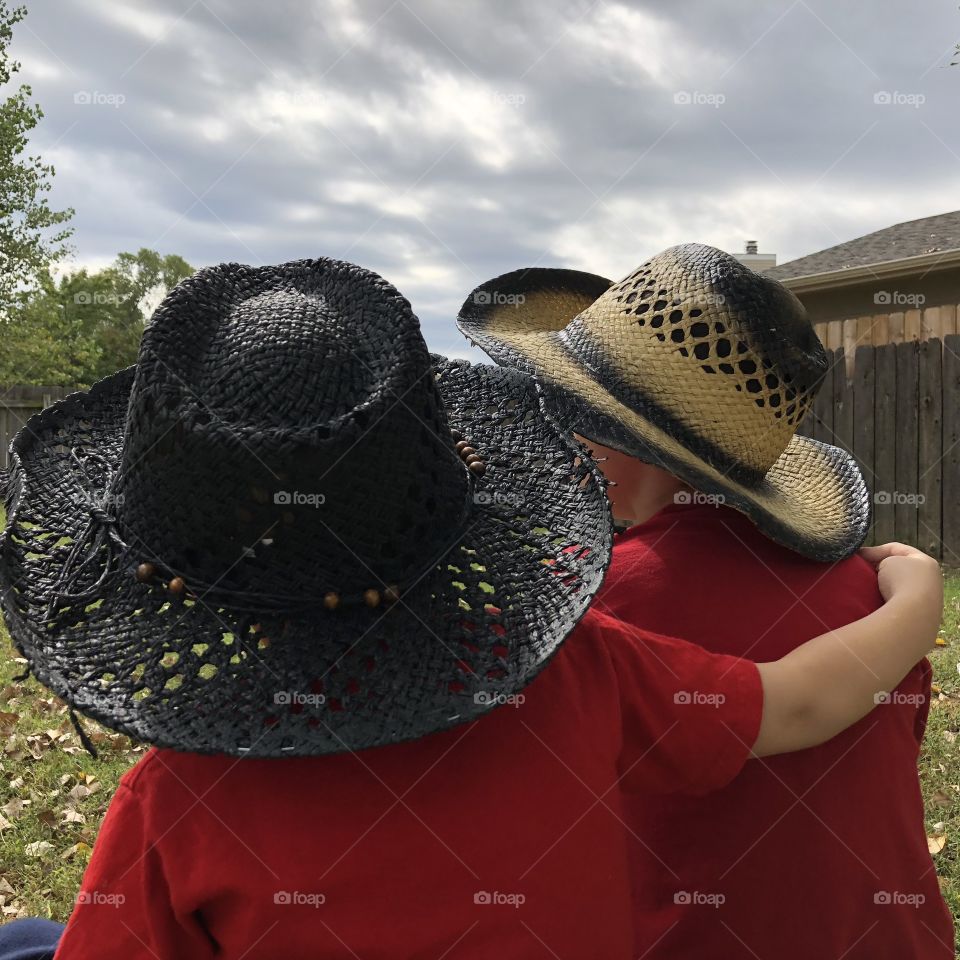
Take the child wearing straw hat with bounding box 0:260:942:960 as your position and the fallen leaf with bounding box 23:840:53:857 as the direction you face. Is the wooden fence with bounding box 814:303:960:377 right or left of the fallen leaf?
right

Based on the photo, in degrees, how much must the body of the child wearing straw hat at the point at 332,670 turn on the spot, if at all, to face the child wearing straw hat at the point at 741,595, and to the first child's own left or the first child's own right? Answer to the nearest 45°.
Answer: approximately 45° to the first child's own right

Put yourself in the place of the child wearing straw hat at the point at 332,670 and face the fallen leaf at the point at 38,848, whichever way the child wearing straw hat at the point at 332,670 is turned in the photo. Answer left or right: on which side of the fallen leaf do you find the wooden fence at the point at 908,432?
right

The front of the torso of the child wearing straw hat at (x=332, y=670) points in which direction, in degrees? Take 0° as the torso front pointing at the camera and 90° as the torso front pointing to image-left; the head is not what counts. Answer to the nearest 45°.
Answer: approximately 180°
